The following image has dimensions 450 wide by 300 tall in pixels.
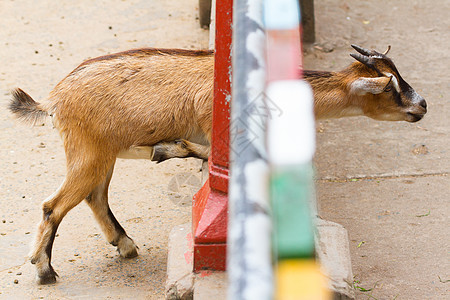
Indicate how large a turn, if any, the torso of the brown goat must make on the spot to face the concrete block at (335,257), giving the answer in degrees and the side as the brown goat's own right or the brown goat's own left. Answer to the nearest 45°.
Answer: approximately 45° to the brown goat's own right

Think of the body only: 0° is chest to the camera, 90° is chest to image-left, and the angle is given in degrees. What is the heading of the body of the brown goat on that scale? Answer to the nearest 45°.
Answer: approximately 270°

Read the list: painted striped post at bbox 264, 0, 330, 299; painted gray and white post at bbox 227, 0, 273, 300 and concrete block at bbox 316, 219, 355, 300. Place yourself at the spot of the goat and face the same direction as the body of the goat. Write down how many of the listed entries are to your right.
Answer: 3

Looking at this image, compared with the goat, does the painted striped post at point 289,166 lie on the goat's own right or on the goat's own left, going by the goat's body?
on the goat's own right

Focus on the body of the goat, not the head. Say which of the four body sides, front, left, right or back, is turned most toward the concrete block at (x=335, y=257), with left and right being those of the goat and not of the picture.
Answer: front

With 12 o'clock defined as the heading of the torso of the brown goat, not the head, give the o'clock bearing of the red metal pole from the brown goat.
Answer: The red metal pole is roughly at 2 o'clock from the brown goat.

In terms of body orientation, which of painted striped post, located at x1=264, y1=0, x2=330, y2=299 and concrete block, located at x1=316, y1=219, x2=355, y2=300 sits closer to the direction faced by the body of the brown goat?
the concrete block

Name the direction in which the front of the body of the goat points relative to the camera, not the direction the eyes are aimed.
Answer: to the viewer's right

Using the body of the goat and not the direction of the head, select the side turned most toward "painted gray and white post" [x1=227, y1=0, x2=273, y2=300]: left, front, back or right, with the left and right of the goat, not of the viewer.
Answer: right
